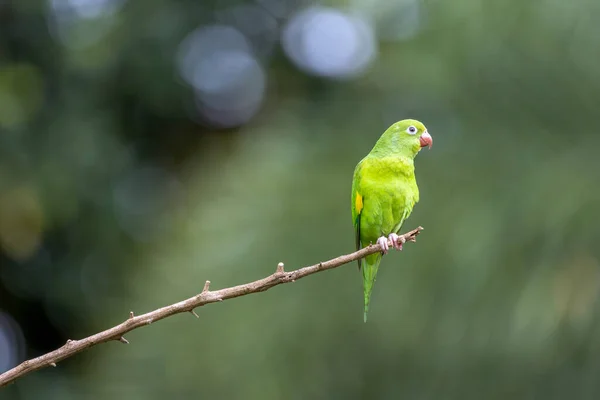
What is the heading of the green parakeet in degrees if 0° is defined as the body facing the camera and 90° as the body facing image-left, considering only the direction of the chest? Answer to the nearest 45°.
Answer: approximately 315°
